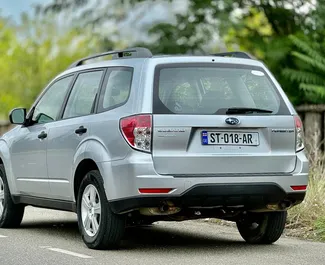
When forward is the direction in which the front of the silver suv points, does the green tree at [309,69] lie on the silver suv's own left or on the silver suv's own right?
on the silver suv's own right

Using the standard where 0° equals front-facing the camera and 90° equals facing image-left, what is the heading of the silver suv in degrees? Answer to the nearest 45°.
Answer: approximately 135°
